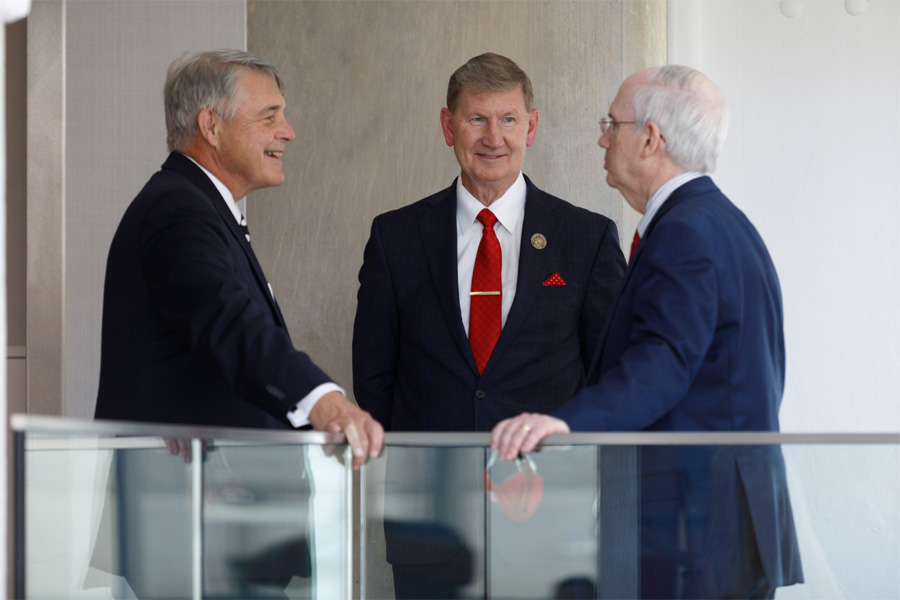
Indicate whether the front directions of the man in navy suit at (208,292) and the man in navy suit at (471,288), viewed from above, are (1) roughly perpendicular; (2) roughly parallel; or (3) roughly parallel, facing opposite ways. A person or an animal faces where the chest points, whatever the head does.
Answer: roughly perpendicular

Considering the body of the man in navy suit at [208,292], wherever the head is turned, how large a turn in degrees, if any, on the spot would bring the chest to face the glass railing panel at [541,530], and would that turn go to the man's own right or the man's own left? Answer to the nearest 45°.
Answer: approximately 45° to the man's own right

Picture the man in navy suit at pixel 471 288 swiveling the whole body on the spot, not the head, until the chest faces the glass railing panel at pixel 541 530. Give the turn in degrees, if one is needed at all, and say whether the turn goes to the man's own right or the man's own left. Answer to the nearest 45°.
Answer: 0° — they already face it

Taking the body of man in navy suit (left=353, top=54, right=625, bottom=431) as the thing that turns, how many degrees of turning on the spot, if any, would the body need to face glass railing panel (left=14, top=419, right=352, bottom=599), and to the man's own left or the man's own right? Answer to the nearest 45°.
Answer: approximately 45° to the man's own right

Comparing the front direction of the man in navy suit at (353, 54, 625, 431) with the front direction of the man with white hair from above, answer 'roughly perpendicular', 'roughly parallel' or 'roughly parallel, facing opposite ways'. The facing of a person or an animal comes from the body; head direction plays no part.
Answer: roughly perpendicular

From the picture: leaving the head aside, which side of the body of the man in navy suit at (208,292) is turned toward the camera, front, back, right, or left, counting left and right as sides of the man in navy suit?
right

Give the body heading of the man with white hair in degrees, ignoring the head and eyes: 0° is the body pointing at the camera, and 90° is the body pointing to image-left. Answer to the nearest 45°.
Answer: approximately 90°

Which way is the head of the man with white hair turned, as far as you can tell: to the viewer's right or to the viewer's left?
to the viewer's left
